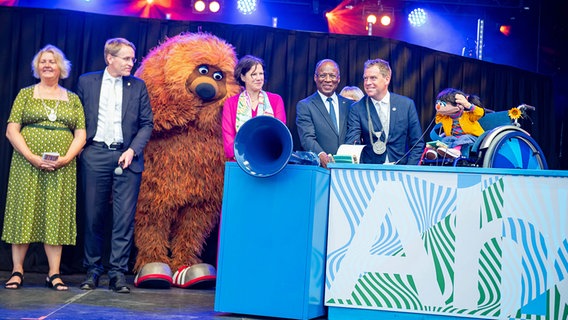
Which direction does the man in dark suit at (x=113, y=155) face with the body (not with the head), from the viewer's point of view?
toward the camera

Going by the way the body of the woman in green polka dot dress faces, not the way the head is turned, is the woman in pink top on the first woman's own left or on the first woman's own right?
on the first woman's own left

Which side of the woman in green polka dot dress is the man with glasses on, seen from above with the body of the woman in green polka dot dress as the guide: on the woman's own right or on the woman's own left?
on the woman's own left

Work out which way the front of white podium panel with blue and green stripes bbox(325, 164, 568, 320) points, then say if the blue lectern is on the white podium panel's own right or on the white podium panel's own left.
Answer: on the white podium panel's own right

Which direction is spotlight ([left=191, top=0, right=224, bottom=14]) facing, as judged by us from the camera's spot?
facing the viewer

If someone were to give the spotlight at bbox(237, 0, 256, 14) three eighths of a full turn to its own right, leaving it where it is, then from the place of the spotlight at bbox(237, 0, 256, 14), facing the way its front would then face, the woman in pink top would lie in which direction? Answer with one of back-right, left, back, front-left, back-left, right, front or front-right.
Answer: back-left

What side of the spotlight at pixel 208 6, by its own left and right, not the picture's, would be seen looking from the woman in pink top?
front

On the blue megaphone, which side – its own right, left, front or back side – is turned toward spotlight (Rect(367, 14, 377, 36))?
back

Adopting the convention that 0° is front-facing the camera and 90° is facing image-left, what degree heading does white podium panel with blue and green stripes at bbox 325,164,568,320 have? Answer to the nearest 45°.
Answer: approximately 0°

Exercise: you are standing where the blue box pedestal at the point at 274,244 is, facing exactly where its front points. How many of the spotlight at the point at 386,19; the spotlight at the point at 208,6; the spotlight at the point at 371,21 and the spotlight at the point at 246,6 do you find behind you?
4

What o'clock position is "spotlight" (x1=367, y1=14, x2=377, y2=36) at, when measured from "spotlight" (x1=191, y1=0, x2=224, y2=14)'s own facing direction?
"spotlight" (x1=367, y1=14, x2=377, y2=36) is roughly at 9 o'clock from "spotlight" (x1=191, y1=0, x2=224, y2=14).

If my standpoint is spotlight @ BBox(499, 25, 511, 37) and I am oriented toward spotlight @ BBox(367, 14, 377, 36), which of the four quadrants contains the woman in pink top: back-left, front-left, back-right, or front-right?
front-left
